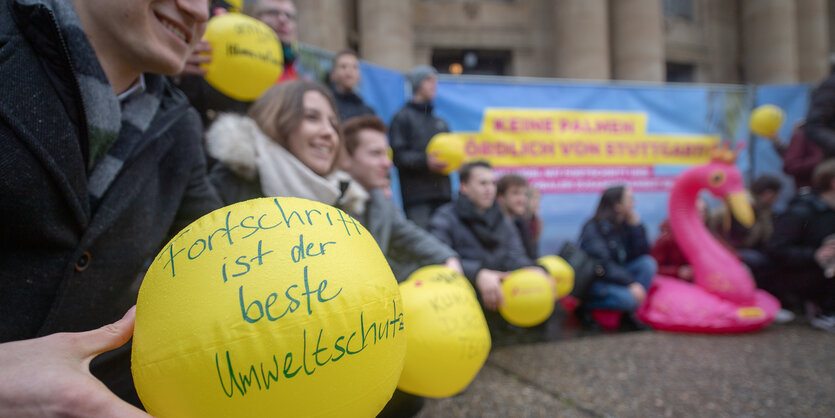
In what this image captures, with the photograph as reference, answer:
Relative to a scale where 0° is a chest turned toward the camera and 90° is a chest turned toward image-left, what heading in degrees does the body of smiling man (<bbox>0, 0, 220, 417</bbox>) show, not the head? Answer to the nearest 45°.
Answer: approximately 315°

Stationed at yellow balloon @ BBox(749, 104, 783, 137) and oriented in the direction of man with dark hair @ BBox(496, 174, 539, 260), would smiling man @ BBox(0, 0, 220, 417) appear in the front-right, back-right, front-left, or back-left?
front-left

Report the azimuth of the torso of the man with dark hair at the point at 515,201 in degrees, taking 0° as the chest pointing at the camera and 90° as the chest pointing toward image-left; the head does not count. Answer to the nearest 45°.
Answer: approximately 315°

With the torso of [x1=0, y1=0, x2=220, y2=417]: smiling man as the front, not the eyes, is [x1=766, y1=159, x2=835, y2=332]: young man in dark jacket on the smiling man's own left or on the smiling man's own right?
on the smiling man's own left

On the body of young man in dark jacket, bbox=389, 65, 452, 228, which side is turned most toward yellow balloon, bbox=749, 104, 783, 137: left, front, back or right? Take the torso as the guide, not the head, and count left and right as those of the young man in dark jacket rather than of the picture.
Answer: left

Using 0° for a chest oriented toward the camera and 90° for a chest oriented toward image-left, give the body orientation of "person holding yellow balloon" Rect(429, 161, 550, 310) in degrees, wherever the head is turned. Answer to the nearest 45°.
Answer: approximately 315°
